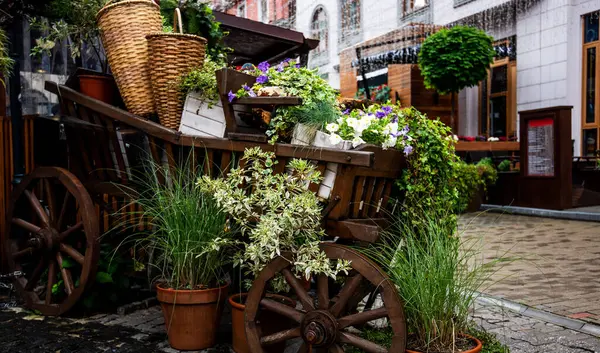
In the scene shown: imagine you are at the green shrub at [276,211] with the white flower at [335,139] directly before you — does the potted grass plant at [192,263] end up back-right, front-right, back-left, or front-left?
back-left

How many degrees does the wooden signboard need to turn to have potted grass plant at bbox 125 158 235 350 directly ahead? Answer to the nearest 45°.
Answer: approximately 45° to its left

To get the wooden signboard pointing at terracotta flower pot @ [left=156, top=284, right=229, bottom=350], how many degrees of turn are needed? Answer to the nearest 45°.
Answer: approximately 45° to its left

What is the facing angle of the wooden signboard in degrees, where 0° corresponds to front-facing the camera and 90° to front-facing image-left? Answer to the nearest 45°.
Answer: approximately 45°

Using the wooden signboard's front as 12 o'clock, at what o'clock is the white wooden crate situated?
The white wooden crate is roughly at 11 o'clock from the wooden signboard.

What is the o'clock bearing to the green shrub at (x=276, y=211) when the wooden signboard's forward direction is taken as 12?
The green shrub is roughly at 11 o'clock from the wooden signboard.

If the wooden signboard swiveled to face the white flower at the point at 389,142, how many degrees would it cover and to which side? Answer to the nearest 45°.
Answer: approximately 45° to its left

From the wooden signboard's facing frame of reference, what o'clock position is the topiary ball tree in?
The topiary ball tree is roughly at 3 o'clock from the wooden signboard.
